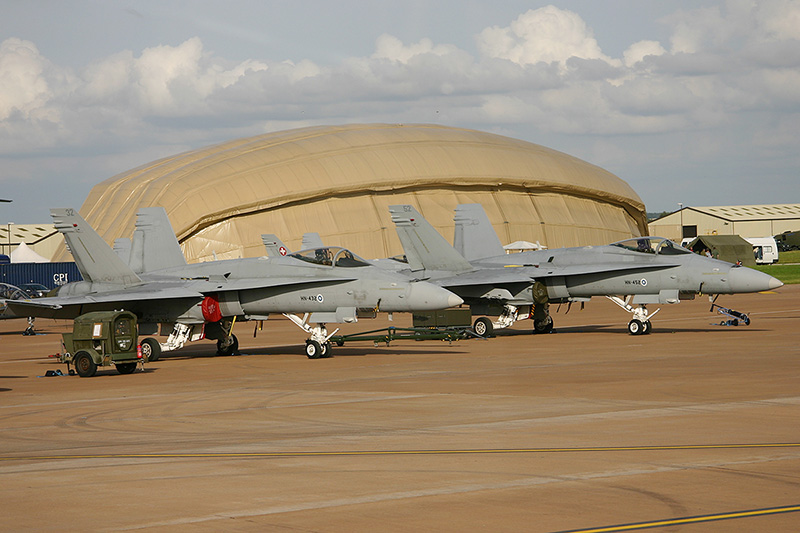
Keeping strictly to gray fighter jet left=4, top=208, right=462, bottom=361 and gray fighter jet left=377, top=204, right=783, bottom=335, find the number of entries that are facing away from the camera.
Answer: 0

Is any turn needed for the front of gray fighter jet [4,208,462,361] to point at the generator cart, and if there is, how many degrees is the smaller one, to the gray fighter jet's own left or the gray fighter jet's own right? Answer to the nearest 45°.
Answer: approximately 90° to the gray fighter jet's own right

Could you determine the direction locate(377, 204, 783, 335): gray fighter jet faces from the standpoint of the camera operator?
facing the viewer and to the right of the viewer

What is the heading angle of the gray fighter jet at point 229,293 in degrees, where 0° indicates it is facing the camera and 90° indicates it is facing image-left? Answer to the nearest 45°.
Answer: approximately 315°

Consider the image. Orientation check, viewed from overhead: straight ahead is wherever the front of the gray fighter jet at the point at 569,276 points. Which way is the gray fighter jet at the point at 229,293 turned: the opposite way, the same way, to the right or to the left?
the same way

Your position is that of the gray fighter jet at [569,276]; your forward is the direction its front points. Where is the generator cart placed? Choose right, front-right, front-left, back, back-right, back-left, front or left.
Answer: right

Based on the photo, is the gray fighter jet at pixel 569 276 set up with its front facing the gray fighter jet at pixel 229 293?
no

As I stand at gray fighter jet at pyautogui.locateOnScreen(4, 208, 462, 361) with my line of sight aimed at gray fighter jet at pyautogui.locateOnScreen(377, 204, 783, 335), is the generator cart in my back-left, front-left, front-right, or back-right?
back-right

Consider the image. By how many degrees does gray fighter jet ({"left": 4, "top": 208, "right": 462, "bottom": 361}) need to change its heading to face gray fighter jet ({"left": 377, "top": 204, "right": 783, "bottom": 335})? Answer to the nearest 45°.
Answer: approximately 45° to its left
